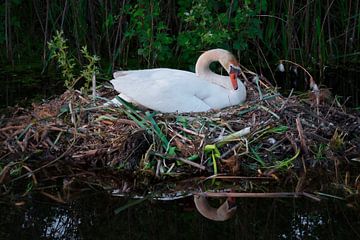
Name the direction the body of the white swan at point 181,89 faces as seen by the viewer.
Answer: to the viewer's right
